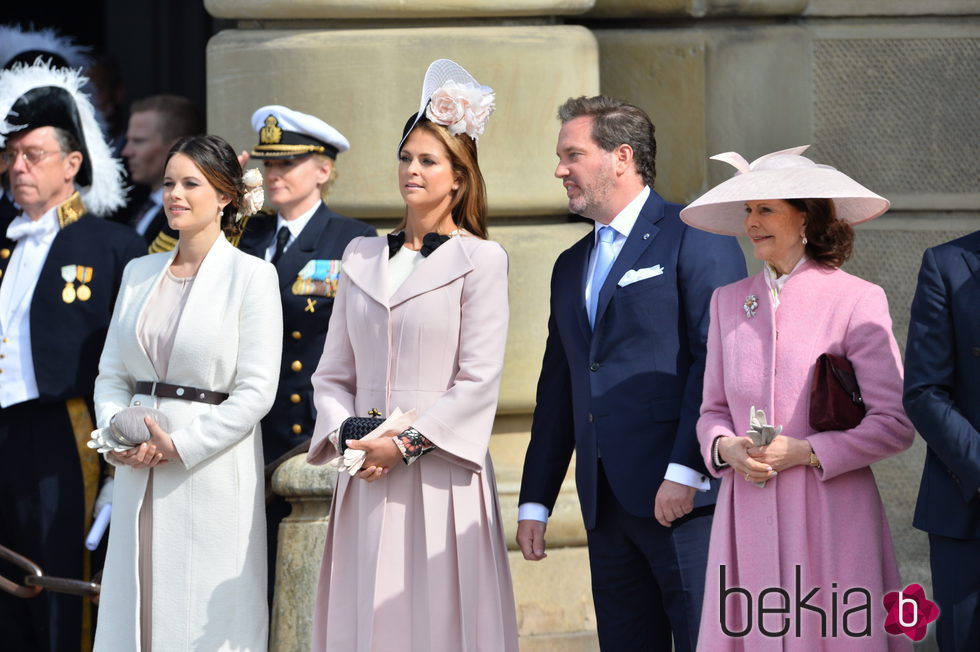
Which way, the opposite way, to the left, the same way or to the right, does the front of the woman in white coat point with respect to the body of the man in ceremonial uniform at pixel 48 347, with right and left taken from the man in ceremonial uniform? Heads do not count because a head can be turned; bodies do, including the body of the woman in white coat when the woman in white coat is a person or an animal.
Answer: the same way

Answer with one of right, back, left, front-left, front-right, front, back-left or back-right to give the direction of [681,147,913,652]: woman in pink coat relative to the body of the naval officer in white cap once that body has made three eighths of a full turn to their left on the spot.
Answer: front-right

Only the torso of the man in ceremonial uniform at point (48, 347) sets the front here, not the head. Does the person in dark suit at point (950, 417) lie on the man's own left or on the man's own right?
on the man's own left

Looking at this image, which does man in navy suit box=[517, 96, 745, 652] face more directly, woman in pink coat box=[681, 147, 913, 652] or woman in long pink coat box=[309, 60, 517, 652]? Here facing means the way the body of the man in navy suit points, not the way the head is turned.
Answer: the woman in long pink coat

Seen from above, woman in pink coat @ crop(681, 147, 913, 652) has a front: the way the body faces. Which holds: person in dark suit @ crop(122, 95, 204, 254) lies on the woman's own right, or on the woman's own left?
on the woman's own right

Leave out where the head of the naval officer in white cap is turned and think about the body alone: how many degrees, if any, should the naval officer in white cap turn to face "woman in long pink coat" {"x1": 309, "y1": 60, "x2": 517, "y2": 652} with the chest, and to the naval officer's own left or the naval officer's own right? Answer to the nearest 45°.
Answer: approximately 45° to the naval officer's own left

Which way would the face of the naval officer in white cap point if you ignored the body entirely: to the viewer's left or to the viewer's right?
to the viewer's left

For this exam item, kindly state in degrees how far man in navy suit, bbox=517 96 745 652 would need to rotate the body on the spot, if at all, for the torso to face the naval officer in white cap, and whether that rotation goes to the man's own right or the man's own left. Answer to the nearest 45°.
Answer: approximately 90° to the man's own right

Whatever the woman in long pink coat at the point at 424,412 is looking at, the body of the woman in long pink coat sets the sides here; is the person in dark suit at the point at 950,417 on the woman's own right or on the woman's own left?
on the woman's own left

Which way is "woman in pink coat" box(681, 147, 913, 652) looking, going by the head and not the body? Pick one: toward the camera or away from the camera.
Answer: toward the camera

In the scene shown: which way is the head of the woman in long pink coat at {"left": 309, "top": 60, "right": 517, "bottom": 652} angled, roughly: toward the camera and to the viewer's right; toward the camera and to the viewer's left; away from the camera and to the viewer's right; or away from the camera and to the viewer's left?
toward the camera and to the viewer's left

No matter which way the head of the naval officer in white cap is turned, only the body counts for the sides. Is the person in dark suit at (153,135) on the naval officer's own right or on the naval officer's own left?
on the naval officer's own right

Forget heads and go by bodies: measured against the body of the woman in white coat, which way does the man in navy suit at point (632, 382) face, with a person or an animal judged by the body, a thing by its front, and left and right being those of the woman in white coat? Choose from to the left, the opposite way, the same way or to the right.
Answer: the same way

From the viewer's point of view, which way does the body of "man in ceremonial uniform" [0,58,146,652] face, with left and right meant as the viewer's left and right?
facing the viewer and to the left of the viewer

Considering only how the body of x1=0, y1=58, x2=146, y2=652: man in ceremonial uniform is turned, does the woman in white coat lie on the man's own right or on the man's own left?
on the man's own left
